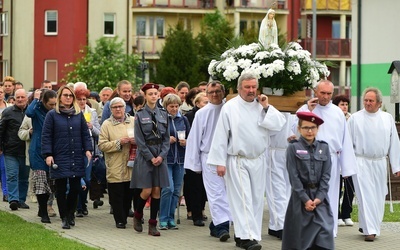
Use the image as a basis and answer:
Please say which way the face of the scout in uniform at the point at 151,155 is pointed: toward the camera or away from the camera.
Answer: toward the camera

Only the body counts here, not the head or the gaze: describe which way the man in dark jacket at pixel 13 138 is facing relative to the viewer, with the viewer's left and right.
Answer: facing the viewer and to the right of the viewer

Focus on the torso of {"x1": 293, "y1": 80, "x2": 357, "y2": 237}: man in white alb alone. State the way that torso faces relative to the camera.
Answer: toward the camera

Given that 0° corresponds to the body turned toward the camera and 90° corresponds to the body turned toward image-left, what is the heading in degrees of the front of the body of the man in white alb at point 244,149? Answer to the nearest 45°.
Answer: approximately 315°

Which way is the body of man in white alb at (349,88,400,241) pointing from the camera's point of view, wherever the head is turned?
toward the camera

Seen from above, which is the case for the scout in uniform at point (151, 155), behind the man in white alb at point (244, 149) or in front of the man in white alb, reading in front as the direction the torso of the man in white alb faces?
behind

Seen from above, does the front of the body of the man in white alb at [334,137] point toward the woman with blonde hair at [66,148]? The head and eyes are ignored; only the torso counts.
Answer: no

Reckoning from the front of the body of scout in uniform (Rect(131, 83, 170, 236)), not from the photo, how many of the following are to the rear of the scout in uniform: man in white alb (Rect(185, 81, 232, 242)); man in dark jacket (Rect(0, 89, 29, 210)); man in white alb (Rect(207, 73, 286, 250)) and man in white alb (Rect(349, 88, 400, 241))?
1

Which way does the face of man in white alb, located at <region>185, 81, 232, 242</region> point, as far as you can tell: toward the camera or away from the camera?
toward the camera

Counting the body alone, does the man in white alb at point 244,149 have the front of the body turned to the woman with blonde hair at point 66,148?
no

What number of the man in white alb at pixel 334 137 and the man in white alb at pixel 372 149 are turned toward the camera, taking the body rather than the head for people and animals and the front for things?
2

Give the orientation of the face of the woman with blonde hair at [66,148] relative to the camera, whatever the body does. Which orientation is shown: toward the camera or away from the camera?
toward the camera
